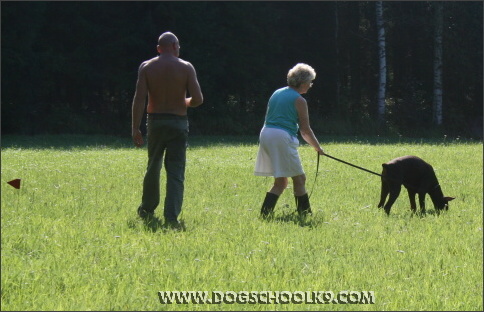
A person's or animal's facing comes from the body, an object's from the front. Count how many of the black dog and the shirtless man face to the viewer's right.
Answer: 1

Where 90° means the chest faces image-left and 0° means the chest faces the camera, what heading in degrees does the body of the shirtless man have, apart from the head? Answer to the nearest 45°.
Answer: approximately 180°

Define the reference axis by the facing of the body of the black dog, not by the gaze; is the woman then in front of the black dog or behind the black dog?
behind

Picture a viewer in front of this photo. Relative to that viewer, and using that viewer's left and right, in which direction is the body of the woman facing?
facing away from the viewer and to the right of the viewer

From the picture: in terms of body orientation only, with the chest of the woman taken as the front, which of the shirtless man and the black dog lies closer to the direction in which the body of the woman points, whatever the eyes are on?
the black dog

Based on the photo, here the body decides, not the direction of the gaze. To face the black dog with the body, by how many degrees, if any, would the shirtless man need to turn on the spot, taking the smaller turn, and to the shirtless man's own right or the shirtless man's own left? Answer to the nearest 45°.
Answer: approximately 90° to the shirtless man's own right

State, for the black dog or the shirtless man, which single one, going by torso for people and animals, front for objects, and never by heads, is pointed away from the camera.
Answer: the shirtless man

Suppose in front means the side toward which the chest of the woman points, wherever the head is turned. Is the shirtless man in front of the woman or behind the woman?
behind

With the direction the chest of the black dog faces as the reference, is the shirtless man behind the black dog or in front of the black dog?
behind

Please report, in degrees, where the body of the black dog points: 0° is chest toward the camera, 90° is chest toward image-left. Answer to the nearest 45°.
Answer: approximately 270°

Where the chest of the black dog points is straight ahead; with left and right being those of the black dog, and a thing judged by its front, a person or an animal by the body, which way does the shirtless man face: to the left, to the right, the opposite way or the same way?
to the left

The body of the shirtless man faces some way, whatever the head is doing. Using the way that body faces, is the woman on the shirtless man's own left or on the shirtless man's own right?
on the shirtless man's own right
